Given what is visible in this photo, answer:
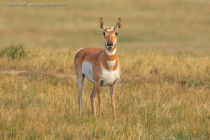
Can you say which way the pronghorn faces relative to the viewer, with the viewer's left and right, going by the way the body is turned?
facing the viewer and to the right of the viewer
